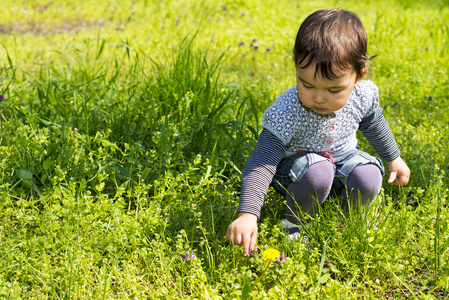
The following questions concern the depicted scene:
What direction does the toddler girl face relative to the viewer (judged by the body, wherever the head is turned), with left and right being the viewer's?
facing the viewer

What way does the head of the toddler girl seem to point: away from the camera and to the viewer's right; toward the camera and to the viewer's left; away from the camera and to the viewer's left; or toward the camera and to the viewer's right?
toward the camera and to the viewer's left
